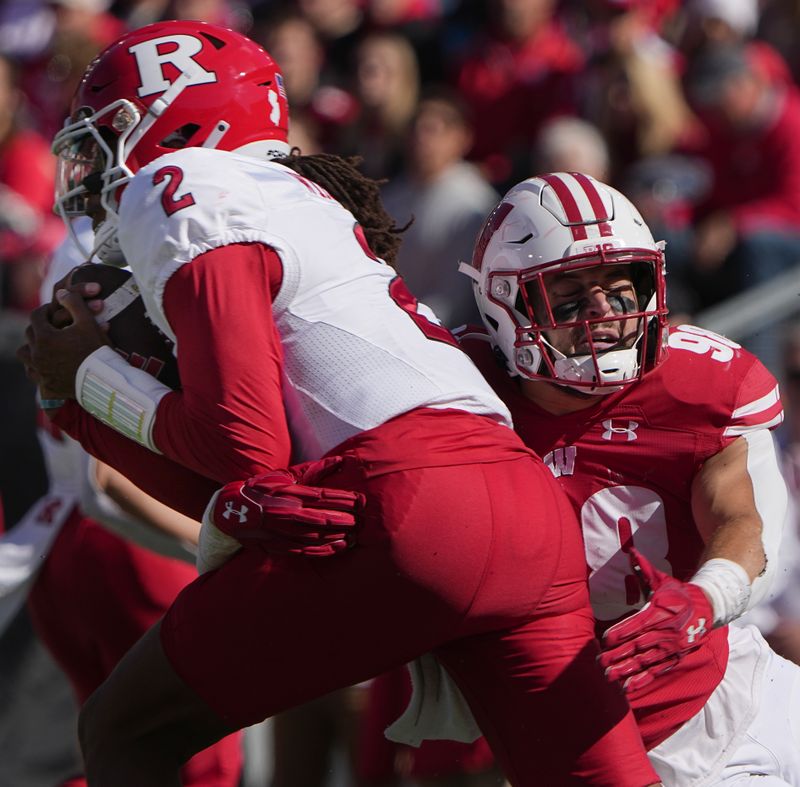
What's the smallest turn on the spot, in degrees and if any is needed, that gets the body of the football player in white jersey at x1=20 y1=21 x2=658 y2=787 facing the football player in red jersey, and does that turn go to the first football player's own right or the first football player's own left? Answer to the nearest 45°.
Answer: approximately 135° to the first football player's own right

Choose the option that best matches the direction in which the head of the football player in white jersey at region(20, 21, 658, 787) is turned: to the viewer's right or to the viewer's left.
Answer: to the viewer's left

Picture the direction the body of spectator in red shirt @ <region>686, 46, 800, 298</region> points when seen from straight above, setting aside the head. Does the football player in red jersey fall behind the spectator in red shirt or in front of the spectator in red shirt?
in front

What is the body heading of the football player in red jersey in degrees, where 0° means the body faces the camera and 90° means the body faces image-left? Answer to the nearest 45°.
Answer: approximately 0°

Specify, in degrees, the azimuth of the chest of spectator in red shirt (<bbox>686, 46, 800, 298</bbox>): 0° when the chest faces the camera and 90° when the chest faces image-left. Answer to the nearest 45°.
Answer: approximately 45°

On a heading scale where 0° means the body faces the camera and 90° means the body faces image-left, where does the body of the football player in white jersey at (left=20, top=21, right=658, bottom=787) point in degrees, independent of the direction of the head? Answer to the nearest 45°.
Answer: approximately 90°

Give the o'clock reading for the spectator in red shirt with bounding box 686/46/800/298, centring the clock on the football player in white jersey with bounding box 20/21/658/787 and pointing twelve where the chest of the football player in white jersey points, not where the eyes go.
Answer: The spectator in red shirt is roughly at 4 o'clock from the football player in white jersey.

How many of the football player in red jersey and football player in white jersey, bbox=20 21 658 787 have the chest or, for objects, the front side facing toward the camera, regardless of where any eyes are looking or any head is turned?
1

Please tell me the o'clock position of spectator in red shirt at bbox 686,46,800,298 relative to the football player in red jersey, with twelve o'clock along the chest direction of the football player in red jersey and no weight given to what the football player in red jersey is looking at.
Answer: The spectator in red shirt is roughly at 6 o'clock from the football player in red jersey.

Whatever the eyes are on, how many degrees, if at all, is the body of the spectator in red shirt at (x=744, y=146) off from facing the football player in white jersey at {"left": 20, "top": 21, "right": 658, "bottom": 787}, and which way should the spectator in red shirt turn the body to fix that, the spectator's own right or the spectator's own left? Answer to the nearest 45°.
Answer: approximately 45° to the spectator's own left
